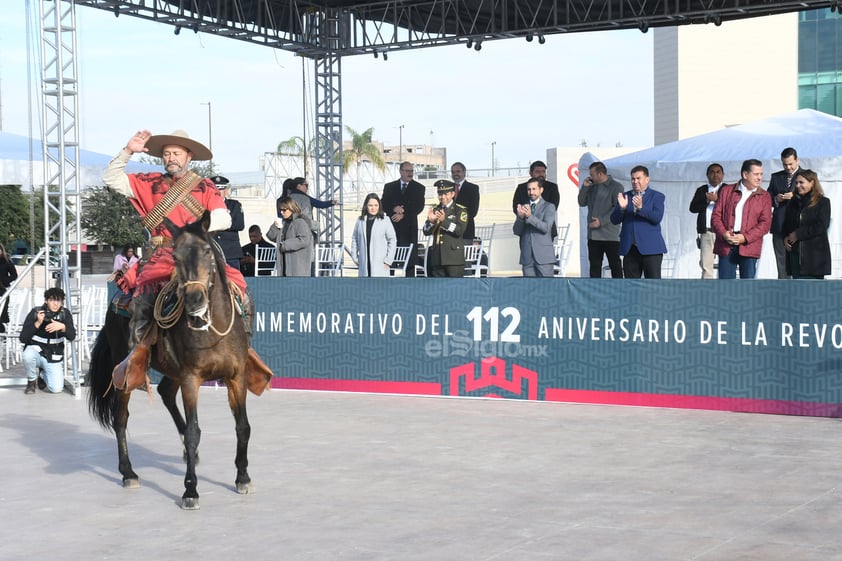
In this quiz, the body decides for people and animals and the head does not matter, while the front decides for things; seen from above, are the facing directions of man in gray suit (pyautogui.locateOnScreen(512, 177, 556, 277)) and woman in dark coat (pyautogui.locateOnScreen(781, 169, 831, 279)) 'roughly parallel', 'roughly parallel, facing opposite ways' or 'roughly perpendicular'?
roughly parallel

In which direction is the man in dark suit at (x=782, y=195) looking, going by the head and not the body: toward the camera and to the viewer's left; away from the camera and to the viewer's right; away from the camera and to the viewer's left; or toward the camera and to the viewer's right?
toward the camera and to the viewer's left

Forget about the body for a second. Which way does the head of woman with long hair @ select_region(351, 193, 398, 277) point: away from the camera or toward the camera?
toward the camera

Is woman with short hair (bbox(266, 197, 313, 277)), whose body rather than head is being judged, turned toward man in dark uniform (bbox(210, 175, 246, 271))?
no

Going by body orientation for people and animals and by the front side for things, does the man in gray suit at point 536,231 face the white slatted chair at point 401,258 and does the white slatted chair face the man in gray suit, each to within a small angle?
no

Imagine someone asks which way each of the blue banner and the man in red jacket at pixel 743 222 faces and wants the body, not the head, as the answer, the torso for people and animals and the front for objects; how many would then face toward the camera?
2

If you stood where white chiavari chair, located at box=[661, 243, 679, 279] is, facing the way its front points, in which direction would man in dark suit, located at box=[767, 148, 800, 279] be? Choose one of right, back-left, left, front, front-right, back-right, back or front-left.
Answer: front-left

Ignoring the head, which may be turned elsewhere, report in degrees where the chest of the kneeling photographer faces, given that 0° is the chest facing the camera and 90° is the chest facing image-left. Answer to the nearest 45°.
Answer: approximately 0°

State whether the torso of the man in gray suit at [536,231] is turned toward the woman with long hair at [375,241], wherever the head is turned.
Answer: no

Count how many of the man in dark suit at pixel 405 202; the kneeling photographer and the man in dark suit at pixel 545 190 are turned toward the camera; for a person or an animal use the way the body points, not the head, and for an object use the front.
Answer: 3

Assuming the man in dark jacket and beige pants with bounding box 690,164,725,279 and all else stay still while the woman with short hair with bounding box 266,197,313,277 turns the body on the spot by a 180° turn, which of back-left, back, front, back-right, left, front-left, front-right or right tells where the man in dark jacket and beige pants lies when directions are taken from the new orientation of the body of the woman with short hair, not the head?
front-right

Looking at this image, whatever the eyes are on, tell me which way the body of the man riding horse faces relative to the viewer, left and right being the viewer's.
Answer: facing the viewer

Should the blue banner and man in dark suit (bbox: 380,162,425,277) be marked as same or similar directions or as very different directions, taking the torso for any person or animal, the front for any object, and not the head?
same or similar directions

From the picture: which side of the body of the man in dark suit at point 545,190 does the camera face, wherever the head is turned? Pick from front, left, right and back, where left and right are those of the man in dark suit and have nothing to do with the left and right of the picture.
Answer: front

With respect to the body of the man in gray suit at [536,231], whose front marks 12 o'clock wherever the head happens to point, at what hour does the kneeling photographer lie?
The kneeling photographer is roughly at 1 o'clock from the man in gray suit.

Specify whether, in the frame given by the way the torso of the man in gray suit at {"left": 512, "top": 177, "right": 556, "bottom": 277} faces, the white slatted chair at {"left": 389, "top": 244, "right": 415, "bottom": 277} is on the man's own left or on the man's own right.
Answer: on the man's own right

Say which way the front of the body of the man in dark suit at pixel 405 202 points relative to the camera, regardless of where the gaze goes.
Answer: toward the camera
